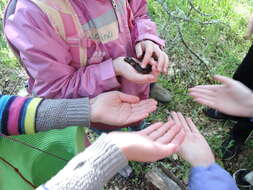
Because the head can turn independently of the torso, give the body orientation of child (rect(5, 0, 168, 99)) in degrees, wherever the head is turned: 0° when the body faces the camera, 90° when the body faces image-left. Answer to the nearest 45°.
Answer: approximately 315°
